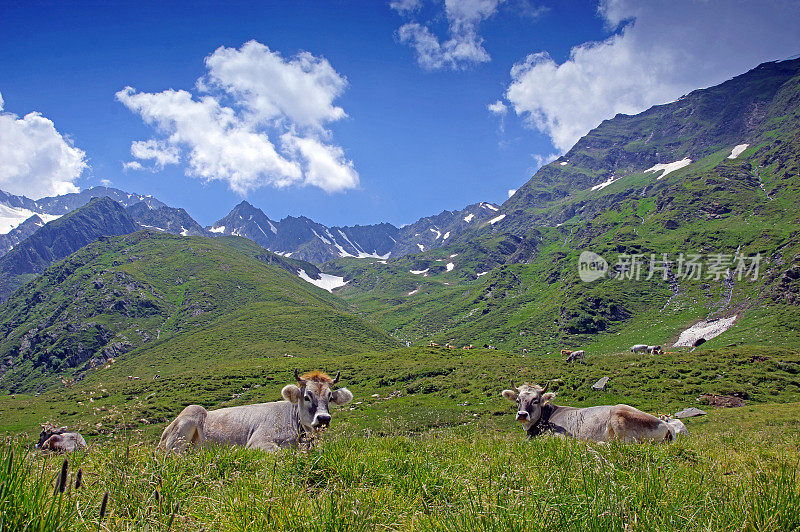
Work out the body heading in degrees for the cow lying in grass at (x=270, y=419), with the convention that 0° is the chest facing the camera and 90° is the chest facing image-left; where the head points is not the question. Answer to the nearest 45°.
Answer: approximately 270°

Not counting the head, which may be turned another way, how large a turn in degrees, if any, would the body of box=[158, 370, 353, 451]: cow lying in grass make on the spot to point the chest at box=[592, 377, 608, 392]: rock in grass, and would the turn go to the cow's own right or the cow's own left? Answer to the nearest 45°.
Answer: approximately 45° to the cow's own left

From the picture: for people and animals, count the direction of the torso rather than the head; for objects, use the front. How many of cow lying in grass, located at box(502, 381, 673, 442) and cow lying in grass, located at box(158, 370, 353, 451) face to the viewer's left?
1

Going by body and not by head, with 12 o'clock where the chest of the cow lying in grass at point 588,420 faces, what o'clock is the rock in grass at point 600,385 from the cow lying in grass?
The rock in grass is roughly at 3 o'clock from the cow lying in grass.

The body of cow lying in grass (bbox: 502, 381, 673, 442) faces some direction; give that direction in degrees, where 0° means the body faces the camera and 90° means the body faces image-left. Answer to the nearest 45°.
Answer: approximately 90°

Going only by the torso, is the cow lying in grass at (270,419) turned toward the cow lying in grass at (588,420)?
yes

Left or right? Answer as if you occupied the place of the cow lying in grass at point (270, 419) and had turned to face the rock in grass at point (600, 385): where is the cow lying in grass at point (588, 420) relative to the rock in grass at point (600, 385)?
right

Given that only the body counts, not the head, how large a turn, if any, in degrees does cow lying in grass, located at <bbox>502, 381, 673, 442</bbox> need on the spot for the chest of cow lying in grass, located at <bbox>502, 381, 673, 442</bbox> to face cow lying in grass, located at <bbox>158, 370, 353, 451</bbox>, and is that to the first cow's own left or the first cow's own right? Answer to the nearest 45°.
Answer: approximately 45° to the first cow's own left
